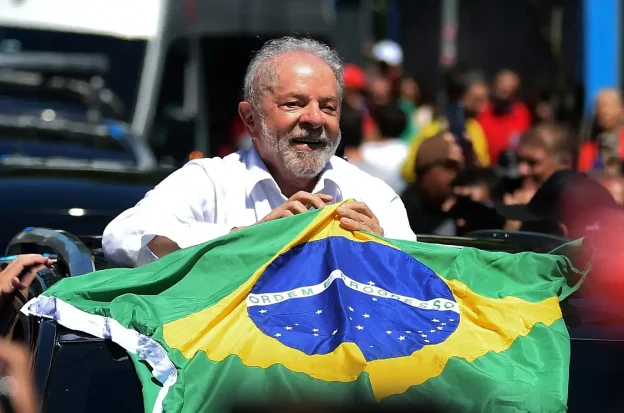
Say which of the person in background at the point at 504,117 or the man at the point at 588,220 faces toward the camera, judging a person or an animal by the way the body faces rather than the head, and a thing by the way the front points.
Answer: the person in background

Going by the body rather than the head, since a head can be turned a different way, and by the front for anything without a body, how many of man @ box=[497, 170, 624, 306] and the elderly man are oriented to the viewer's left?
1

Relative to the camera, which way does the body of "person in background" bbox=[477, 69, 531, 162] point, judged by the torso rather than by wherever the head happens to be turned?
toward the camera

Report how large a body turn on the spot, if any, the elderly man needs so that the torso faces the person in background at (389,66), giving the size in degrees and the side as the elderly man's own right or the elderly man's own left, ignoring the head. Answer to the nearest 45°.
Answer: approximately 135° to the elderly man's own left

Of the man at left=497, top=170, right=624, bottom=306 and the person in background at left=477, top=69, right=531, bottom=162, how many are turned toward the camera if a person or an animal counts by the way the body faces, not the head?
1

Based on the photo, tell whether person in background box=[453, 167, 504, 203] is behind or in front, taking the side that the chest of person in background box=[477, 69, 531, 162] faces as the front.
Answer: in front

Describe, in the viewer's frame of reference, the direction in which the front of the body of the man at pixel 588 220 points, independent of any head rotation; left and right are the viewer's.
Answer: facing to the left of the viewer

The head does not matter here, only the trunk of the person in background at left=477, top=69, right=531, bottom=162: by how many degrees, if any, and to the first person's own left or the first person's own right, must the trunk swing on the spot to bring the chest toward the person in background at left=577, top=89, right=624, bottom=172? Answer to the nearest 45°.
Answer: approximately 45° to the first person's own left
